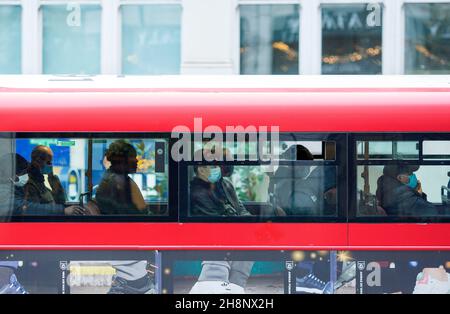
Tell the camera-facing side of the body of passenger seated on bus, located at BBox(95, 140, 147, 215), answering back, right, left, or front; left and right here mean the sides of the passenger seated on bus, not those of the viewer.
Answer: right

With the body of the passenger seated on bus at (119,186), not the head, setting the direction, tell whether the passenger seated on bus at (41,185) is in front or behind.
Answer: behind

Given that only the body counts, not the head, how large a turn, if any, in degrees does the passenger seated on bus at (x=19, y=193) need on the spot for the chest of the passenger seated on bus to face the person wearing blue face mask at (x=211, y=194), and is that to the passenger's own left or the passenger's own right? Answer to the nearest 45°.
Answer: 0° — they already face them

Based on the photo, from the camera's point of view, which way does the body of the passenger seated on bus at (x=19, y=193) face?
to the viewer's right
